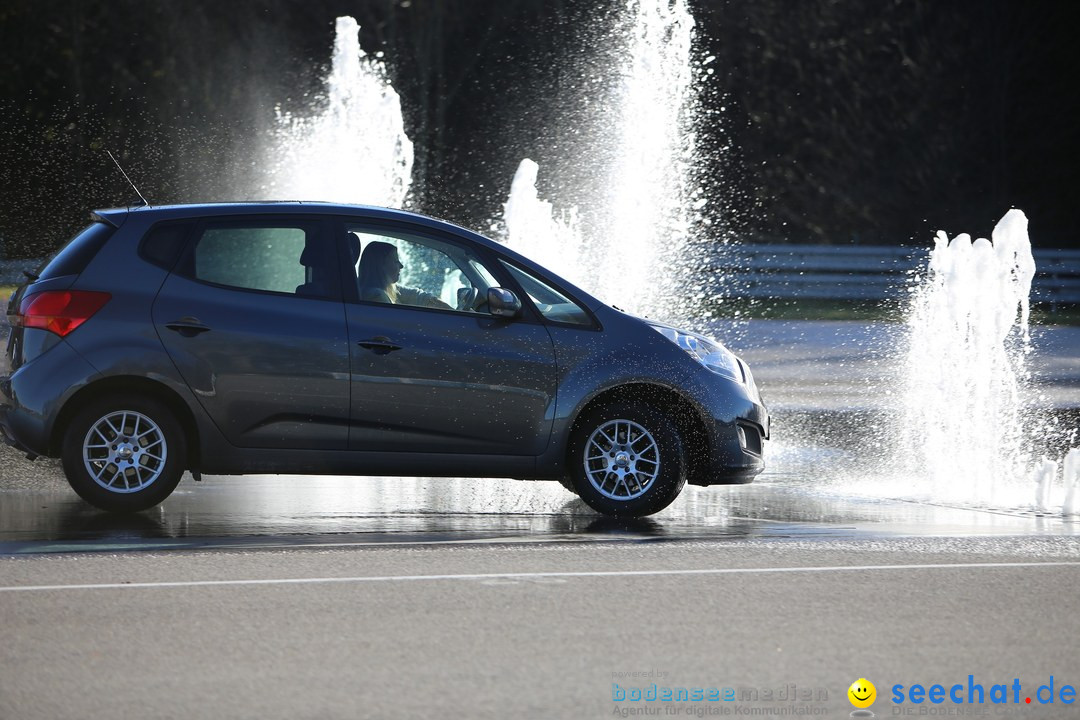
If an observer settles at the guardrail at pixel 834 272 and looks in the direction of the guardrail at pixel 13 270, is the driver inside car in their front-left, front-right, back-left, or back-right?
front-left

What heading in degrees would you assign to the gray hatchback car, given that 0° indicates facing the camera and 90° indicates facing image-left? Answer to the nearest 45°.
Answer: approximately 270°

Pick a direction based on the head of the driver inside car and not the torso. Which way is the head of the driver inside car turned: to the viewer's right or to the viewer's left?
to the viewer's right

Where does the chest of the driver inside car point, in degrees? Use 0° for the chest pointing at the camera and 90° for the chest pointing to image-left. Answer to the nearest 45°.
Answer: approximately 270°
